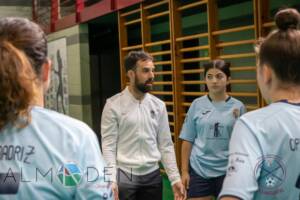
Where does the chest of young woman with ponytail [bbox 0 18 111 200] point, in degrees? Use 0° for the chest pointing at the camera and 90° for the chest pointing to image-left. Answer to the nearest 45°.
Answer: approximately 180°

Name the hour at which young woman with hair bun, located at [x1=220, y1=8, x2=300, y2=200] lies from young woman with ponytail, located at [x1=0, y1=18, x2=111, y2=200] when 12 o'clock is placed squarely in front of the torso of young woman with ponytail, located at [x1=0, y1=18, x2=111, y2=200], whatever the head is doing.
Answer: young woman with hair bun, located at [x1=220, y1=8, x2=300, y2=200] is roughly at 3 o'clock from young woman with ponytail, located at [x1=0, y1=18, x2=111, y2=200].

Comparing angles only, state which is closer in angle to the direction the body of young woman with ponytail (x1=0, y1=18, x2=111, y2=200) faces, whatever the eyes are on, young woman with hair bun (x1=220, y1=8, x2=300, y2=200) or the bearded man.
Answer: the bearded man

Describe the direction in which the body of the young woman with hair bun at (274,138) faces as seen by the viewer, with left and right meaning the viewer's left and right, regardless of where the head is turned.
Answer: facing away from the viewer and to the left of the viewer

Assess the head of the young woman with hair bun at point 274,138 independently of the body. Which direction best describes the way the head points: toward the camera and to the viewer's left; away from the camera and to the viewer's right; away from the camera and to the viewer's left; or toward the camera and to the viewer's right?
away from the camera and to the viewer's left

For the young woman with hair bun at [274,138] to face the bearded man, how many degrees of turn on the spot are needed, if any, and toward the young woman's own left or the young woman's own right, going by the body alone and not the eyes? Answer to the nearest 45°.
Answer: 0° — they already face them

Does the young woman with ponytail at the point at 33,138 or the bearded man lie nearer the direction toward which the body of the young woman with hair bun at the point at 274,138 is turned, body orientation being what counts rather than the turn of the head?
the bearded man

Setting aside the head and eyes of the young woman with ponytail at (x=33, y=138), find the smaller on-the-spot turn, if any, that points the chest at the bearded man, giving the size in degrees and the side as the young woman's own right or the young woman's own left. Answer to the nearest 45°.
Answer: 0° — they already face them

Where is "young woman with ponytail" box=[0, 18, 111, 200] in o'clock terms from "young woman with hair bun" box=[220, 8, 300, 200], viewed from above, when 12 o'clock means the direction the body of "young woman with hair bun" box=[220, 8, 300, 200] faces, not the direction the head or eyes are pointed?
"young woman with ponytail" box=[0, 18, 111, 200] is roughly at 10 o'clock from "young woman with hair bun" box=[220, 8, 300, 200].
